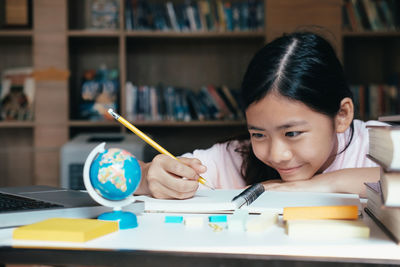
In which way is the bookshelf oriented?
toward the camera

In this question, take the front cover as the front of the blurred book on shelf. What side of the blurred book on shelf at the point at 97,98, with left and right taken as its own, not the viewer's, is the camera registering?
front

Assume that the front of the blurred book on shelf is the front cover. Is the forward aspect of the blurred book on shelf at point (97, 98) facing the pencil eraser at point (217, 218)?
yes

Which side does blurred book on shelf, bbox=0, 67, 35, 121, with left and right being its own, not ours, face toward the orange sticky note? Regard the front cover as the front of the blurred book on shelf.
front

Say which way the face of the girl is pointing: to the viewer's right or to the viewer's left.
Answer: to the viewer's left

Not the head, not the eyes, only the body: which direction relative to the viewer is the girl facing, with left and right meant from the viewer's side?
facing the viewer and to the left of the viewer

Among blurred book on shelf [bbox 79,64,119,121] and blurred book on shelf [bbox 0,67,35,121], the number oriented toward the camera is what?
2

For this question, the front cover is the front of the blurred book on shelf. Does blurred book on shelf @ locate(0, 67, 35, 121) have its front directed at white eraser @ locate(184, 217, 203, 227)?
yes

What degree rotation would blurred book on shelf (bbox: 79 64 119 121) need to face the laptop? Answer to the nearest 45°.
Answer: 0° — it already faces it

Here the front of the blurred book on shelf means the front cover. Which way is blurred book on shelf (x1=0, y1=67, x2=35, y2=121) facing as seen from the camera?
toward the camera

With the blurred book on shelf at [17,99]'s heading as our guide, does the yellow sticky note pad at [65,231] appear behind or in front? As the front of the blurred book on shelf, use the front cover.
in front

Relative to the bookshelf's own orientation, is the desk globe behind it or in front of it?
in front
